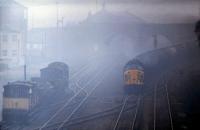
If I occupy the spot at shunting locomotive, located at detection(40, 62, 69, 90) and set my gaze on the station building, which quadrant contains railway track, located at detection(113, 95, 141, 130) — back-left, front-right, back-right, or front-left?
back-right

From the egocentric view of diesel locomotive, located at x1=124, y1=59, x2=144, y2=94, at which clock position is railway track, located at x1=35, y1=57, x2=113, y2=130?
The railway track is roughly at 2 o'clock from the diesel locomotive.

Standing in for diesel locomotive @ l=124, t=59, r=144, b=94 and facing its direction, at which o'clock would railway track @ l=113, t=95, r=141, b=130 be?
The railway track is roughly at 12 o'clock from the diesel locomotive.

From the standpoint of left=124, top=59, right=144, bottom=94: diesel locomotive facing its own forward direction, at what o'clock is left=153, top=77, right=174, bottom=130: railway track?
The railway track is roughly at 11 o'clock from the diesel locomotive.

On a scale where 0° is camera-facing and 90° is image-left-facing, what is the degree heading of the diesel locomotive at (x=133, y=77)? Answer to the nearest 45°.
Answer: approximately 0°

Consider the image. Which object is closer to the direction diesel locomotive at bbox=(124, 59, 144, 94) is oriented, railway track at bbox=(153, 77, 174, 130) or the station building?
the railway track

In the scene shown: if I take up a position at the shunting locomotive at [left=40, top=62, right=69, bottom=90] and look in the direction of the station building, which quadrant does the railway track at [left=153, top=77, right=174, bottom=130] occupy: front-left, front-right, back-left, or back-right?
back-right

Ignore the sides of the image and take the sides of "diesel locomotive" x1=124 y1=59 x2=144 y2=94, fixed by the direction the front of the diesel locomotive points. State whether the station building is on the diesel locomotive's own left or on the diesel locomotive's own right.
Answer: on the diesel locomotive's own right
